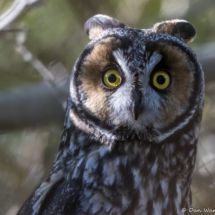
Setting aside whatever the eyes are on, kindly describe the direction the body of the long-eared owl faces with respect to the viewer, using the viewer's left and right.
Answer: facing the viewer and to the right of the viewer

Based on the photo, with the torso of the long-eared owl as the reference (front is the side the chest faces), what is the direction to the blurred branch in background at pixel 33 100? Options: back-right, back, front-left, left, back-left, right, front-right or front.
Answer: back

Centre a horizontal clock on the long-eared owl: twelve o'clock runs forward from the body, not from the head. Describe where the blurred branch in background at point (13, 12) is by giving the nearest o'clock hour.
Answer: The blurred branch in background is roughly at 5 o'clock from the long-eared owl.

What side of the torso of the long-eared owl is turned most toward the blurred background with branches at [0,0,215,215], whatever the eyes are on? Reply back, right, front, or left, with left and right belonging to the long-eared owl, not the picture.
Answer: back
